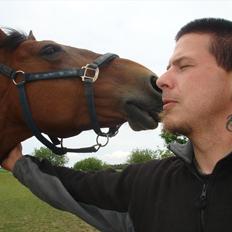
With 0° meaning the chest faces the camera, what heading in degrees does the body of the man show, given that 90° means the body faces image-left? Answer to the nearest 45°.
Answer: approximately 45°

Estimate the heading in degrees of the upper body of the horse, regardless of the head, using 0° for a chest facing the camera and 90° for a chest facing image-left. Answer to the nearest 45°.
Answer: approximately 270°

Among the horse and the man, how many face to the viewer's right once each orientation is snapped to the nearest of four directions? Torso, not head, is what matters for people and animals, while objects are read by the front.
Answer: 1

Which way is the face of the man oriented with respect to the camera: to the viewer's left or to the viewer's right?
to the viewer's left

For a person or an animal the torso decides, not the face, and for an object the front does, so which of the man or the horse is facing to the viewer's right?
the horse

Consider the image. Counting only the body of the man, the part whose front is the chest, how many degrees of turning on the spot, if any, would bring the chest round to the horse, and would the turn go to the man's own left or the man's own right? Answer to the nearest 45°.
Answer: approximately 90° to the man's own right

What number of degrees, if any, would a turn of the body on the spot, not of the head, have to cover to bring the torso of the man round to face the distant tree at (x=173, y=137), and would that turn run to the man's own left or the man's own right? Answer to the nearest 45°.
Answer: approximately 135° to the man's own right

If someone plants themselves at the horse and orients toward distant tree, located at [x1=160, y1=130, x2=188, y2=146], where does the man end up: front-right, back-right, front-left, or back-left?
back-right
